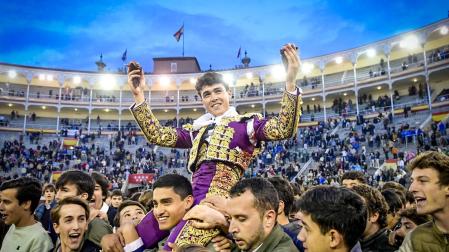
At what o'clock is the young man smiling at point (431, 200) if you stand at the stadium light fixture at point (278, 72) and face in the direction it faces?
The young man smiling is roughly at 12 o'clock from the stadium light fixture.

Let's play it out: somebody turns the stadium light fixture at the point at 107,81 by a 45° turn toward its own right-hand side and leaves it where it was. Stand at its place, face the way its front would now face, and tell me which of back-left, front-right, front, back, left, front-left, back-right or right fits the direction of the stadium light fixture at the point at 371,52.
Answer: left

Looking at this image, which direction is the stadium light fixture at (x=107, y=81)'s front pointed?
toward the camera

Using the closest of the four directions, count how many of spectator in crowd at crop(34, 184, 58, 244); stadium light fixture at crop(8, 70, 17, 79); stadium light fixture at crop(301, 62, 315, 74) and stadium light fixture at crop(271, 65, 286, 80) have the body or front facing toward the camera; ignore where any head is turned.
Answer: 4

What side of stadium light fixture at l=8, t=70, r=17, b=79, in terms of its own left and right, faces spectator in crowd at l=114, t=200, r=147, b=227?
front

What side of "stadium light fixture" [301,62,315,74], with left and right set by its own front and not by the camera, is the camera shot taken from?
front

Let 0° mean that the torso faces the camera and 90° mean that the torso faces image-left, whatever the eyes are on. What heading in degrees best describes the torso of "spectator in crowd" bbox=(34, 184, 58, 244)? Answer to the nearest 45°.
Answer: approximately 0°

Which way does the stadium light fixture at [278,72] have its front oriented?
toward the camera

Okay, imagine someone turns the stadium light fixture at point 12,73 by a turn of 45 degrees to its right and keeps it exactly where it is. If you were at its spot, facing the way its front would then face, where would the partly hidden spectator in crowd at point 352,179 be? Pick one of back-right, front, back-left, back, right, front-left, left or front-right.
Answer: front-left

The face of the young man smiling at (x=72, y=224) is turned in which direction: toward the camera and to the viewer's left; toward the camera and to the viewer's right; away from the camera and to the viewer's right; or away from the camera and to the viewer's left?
toward the camera and to the viewer's right
